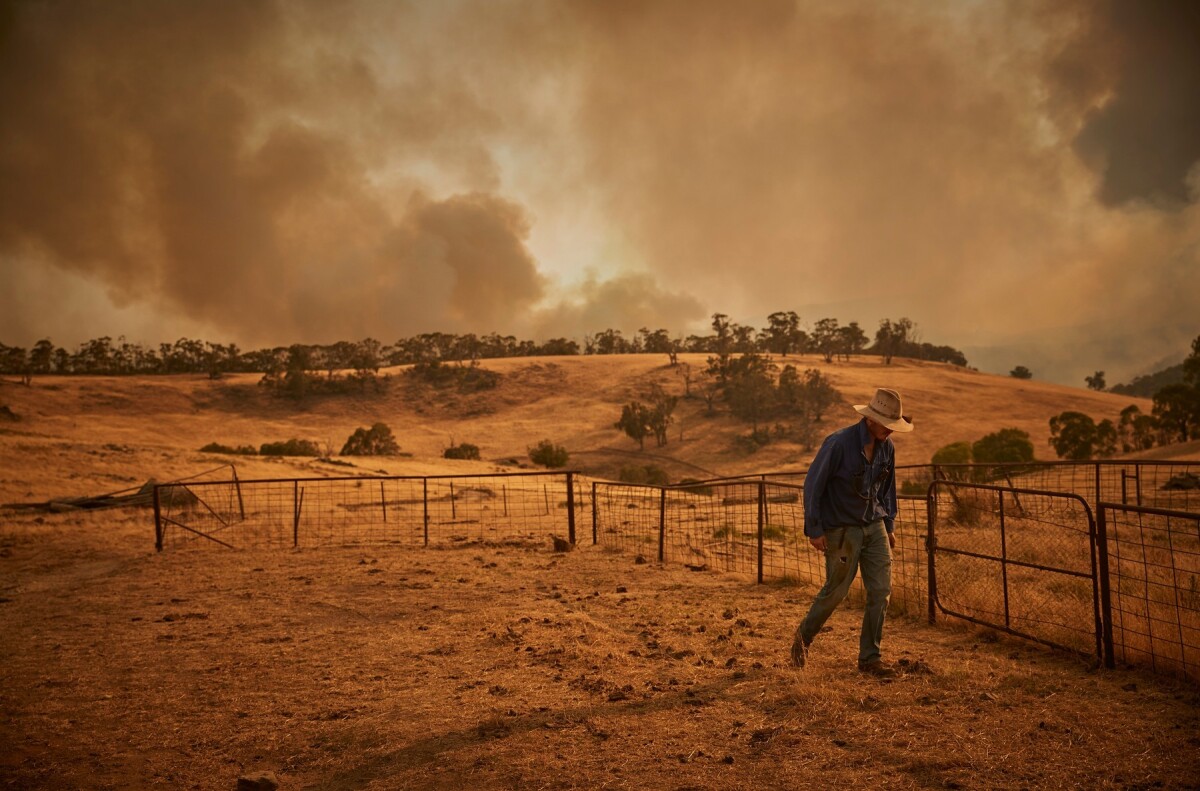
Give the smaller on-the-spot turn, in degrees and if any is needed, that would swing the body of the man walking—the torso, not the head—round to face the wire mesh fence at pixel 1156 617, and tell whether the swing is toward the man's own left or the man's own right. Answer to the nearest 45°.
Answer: approximately 90° to the man's own left

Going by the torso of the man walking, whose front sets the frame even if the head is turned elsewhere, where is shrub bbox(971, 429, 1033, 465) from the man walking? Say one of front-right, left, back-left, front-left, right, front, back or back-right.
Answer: back-left

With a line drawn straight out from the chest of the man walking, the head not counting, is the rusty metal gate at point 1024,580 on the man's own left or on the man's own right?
on the man's own left

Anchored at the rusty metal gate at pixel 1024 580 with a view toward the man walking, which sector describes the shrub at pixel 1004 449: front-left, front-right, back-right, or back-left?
back-right
